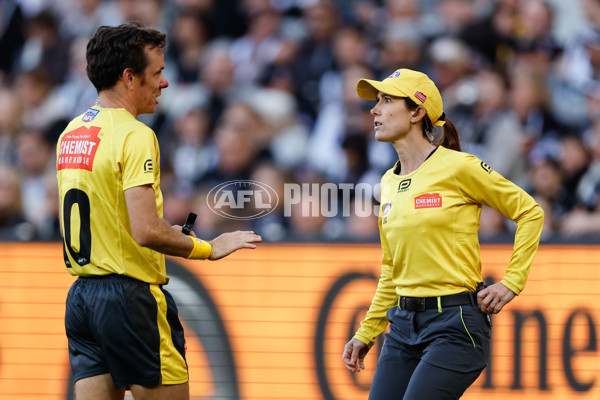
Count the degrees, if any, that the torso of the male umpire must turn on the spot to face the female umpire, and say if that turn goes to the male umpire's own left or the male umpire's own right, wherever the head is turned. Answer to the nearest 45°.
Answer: approximately 45° to the male umpire's own right

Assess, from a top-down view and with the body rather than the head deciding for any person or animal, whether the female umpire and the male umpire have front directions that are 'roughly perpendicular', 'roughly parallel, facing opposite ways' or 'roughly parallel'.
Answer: roughly parallel, facing opposite ways

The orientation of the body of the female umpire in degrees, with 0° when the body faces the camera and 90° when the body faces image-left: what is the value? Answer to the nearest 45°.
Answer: approximately 45°

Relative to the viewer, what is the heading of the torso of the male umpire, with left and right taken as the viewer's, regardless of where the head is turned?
facing away from the viewer and to the right of the viewer

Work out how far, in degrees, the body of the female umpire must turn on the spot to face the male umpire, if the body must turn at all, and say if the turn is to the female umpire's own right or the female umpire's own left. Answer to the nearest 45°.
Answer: approximately 45° to the female umpire's own right
